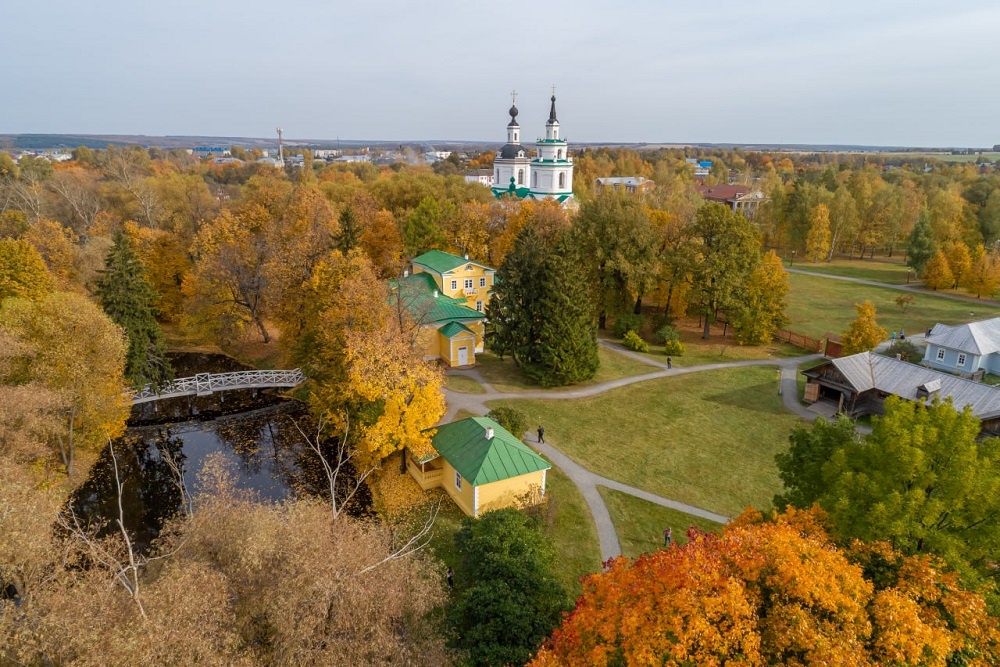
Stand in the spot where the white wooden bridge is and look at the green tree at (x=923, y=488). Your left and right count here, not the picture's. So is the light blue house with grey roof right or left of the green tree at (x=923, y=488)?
left

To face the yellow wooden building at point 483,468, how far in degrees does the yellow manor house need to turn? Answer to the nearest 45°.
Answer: approximately 45° to its right

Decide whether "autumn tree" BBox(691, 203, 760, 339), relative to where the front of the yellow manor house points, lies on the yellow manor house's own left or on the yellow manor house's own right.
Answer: on the yellow manor house's own left

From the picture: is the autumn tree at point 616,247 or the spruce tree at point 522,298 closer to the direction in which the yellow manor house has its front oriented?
the spruce tree

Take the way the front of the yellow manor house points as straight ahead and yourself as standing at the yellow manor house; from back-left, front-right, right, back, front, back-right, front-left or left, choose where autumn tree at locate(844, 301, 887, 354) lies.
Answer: front-left

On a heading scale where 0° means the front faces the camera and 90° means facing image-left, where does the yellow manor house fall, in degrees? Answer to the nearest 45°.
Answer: approximately 315°

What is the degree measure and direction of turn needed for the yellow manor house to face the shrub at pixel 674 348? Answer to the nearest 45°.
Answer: approximately 45° to its left

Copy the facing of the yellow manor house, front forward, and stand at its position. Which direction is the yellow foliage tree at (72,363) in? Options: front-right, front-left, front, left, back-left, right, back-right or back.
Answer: right

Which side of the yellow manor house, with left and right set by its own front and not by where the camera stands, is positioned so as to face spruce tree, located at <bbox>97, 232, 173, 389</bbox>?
right

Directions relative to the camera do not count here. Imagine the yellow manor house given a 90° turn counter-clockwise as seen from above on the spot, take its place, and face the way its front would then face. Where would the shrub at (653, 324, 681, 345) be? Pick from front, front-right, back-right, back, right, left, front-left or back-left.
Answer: front-right
